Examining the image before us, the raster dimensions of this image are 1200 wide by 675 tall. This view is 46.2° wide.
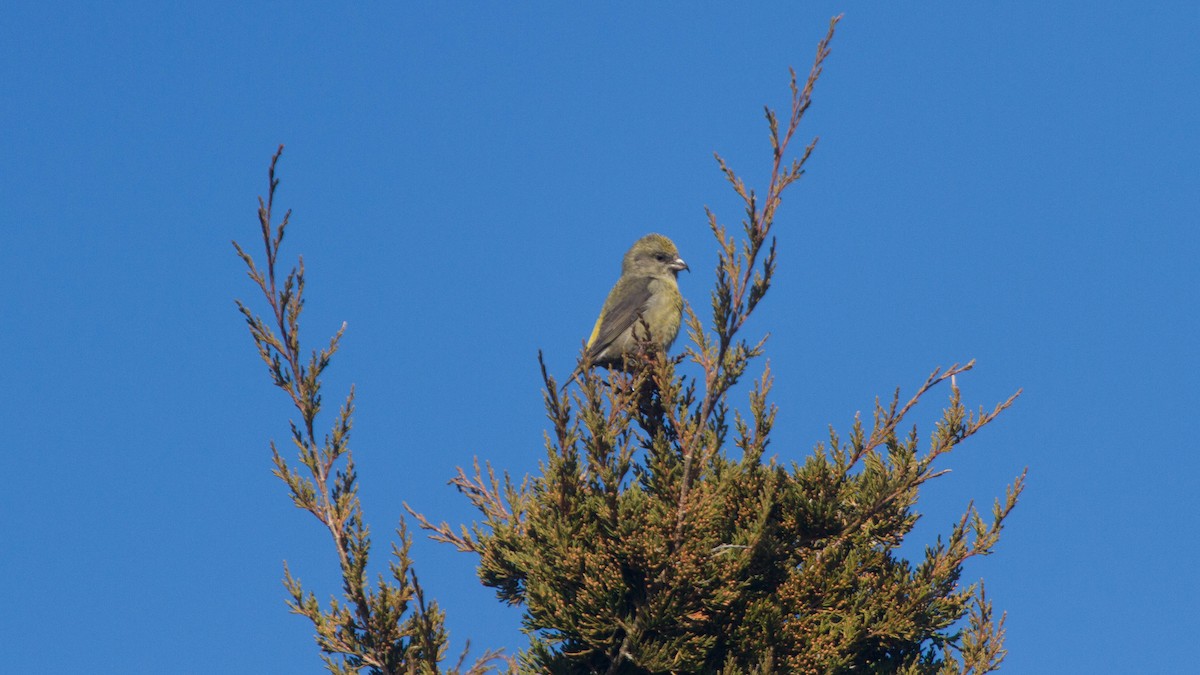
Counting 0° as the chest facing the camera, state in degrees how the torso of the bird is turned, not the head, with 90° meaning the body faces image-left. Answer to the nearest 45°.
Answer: approximately 270°
